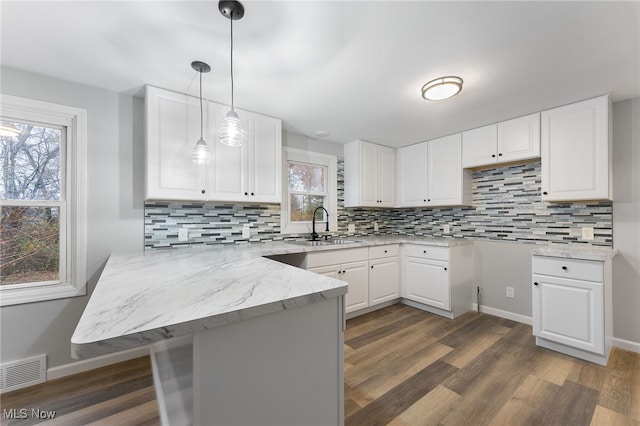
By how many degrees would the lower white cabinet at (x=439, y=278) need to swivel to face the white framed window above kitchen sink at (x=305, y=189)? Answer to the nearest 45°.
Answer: approximately 45° to its right

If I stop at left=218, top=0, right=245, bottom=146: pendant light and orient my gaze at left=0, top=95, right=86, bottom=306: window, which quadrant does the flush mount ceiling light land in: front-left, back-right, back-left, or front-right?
back-right

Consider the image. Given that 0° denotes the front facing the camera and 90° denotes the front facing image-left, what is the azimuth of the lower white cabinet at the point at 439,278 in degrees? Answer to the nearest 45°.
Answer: approximately 45°

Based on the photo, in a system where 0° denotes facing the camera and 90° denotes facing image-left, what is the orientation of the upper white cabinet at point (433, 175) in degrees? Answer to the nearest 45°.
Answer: approximately 45°
